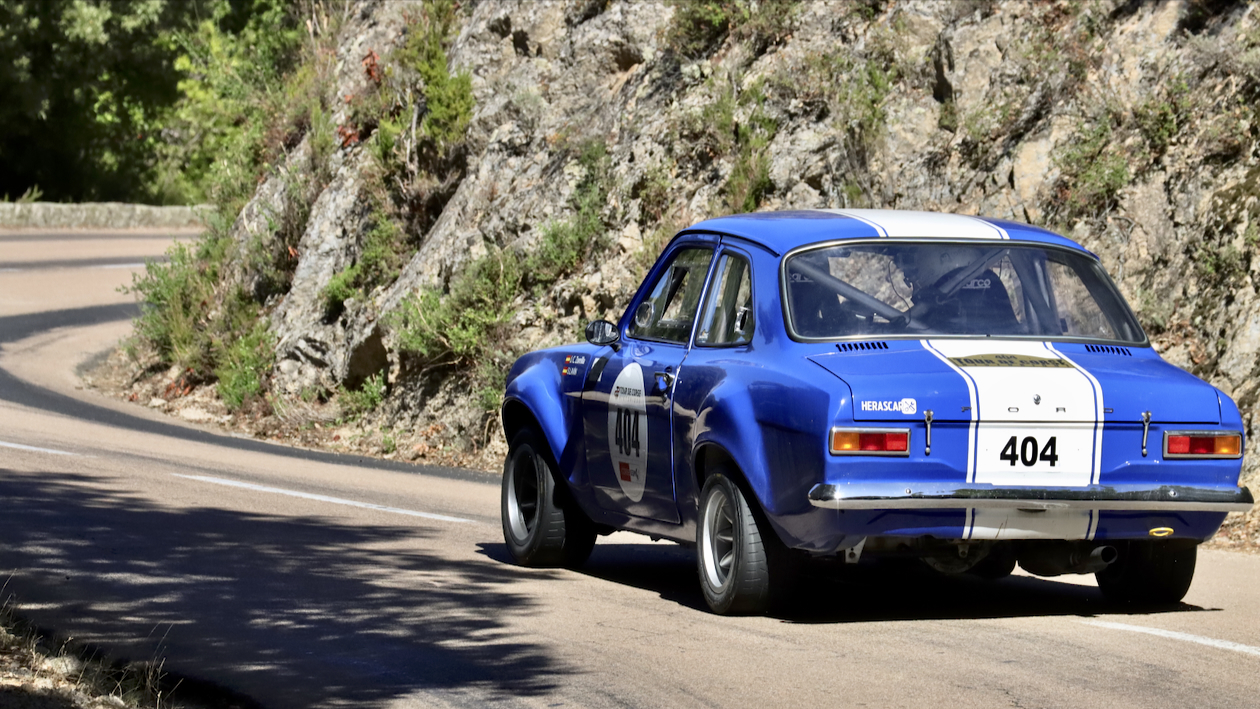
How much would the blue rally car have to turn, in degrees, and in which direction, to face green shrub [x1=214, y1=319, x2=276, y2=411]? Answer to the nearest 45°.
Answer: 0° — it already faces it

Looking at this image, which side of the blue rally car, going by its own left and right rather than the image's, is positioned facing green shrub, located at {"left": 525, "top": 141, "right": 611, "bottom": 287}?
front

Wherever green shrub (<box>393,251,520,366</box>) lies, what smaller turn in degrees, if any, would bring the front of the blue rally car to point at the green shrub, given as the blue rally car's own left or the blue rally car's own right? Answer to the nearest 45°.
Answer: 0° — it already faces it

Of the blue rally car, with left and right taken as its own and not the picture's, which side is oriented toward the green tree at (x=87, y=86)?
front

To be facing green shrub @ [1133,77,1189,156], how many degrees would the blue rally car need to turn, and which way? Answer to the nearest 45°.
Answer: approximately 45° to its right

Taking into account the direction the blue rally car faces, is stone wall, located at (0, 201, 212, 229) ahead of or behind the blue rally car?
ahead

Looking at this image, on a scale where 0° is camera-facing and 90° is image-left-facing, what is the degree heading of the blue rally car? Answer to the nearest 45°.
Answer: approximately 135°

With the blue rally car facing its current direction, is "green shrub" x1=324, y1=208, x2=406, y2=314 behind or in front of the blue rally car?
in front

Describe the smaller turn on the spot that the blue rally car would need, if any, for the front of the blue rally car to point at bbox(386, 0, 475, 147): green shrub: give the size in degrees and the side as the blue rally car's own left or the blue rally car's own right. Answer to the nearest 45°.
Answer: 0° — it already faces it
